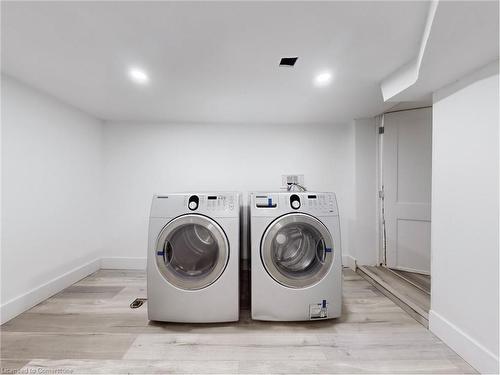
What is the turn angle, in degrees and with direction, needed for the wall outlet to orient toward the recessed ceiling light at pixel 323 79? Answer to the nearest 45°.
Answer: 0° — it already faces it

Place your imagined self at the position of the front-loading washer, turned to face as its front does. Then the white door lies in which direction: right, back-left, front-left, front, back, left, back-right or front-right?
back-left

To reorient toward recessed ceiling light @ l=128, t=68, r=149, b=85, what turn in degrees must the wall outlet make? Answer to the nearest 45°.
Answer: approximately 45° to its right

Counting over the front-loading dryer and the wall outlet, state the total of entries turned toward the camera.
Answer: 2

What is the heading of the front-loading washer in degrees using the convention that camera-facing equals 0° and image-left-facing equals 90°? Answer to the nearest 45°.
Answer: approximately 0°

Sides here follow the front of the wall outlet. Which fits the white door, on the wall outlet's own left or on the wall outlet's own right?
on the wall outlet's own left

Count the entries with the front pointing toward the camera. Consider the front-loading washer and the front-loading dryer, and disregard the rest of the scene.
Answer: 2

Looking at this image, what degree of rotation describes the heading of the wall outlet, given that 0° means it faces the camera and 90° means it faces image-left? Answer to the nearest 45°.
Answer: approximately 0°

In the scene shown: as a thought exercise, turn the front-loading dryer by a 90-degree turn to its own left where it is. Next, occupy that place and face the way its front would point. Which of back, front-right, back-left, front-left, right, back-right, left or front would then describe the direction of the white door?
front

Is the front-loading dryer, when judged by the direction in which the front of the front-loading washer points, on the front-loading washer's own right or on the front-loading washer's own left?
on the front-loading washer's own right
